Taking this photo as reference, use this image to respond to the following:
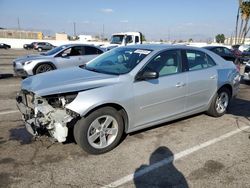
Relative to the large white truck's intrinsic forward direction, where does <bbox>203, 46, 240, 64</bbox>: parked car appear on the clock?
The parked car is roughly at 8 o'clock from the large white truck.

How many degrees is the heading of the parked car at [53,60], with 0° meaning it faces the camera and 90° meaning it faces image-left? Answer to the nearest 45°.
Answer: approximately 45°

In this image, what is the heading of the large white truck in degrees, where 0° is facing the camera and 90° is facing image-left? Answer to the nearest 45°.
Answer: approximately 45°

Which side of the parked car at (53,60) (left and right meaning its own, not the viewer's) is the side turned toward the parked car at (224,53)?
back
